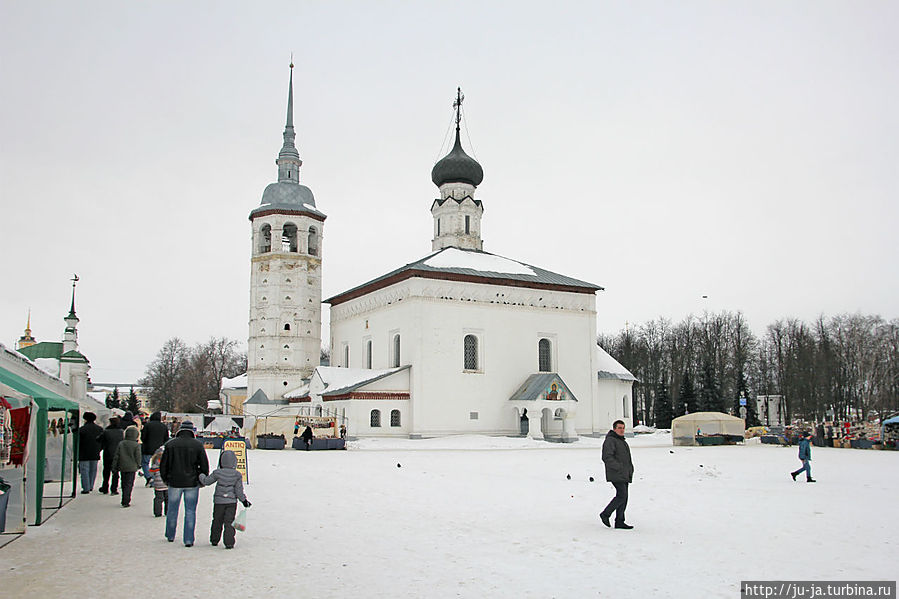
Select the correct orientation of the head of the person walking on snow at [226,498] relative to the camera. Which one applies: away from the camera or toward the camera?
away from the camera

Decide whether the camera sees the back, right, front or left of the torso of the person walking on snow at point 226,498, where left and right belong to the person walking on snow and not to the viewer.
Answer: back

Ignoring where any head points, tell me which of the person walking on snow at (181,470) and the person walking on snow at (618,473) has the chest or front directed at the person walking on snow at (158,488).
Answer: the person walking on snow at (181,470)

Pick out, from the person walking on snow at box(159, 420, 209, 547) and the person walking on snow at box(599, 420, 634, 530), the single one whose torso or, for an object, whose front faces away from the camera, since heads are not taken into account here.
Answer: the person walking on snow at box(159, 420, 209, 547)

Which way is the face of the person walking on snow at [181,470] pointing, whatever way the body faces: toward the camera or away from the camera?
away from the camera

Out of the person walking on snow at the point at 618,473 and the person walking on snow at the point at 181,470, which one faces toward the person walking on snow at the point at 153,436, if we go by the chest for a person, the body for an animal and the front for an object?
the person walking on snow at the point at 181,470

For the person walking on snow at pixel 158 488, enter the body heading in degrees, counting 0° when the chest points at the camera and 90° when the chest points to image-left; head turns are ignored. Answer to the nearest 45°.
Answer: approximately 180°

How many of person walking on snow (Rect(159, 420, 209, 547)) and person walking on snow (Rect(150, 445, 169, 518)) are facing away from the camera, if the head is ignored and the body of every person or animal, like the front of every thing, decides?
2

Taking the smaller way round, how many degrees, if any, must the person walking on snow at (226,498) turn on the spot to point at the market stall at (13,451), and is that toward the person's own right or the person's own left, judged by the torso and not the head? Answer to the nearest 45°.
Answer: approximately 45° to the person's own left

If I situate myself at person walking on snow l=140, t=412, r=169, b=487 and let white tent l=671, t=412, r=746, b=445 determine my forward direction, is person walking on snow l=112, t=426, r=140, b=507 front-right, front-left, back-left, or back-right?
back-right

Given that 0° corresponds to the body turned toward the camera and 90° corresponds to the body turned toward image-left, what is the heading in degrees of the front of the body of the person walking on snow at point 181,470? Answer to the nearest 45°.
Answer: approximately 180°
